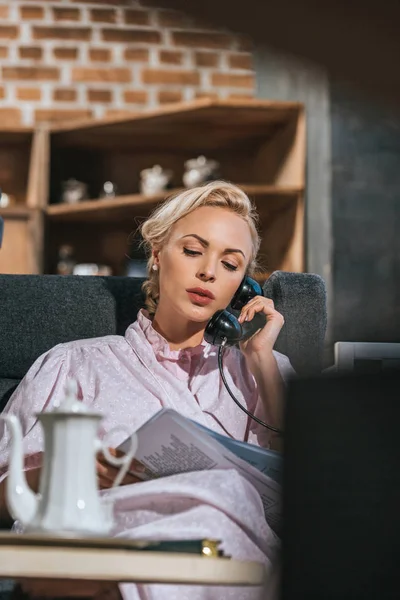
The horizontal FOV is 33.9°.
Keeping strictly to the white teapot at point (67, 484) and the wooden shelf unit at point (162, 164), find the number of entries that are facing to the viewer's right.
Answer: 0

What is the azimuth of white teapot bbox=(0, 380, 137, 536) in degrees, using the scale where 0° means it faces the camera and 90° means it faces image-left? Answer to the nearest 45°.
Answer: approximately 90°

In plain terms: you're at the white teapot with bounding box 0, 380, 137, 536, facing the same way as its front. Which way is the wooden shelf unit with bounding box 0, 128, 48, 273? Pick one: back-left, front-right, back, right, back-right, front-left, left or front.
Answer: right

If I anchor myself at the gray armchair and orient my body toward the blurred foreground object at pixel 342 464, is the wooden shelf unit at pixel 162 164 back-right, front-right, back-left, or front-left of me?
back-left

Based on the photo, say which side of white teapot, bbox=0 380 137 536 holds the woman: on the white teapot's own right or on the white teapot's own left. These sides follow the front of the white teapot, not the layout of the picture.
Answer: on the white teapot's own right

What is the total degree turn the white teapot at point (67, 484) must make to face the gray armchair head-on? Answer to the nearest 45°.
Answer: approximately 90° to its right

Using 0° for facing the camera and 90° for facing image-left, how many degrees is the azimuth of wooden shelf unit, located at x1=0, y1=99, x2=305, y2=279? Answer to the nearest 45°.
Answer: approximately 45°

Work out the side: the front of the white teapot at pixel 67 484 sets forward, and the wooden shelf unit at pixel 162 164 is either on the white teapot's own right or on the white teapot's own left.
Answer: on the white teapot's own right

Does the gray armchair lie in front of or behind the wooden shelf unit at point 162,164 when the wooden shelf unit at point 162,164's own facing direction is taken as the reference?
in front

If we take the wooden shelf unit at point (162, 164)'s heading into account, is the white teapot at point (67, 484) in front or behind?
in front

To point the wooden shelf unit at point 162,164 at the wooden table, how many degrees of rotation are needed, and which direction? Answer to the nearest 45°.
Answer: approximately 45° to its left
